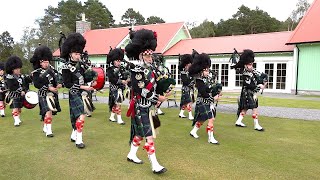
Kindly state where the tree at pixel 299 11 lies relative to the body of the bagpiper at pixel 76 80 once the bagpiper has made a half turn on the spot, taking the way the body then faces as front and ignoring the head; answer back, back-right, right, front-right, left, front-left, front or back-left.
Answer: right

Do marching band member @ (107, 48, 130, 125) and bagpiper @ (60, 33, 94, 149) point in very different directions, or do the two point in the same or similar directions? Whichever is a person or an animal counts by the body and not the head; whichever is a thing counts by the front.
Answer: same or similar directions

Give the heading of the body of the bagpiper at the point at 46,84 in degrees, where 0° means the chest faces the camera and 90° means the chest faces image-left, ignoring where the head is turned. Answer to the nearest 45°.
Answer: approximately 315°

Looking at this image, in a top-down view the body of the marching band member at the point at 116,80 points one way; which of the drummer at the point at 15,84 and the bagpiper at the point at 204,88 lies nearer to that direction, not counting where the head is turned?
the bagpiper

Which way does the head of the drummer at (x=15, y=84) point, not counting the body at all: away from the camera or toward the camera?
toward the camera

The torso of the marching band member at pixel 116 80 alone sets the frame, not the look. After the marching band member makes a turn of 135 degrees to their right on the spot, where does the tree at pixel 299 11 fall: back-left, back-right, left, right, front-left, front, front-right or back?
back-right

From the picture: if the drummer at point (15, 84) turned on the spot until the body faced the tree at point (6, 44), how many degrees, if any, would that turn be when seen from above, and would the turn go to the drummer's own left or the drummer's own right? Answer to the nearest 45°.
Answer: approximately 135° to the drummer's own left

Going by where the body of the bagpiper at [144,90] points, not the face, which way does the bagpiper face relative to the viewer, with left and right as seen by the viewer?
facing the viewer and to the right of the viewer

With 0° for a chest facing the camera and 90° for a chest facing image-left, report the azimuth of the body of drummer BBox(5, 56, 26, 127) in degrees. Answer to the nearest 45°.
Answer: approximately 315°

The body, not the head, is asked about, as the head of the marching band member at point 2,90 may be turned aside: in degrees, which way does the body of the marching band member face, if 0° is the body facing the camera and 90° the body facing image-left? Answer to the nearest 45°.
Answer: approximately 315°

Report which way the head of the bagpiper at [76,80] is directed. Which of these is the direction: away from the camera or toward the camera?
toward the camera

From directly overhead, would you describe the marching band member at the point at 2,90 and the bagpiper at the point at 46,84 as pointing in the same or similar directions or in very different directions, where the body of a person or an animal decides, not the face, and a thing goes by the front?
same or similar directions

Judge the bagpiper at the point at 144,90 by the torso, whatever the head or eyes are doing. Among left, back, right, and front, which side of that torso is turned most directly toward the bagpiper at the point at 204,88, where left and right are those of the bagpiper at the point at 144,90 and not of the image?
left

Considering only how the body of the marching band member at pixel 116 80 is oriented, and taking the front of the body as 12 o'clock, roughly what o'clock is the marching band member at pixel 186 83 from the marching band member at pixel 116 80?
the marching band member at pixel 186 83 is roughly at 10 o'clock from the marching band member at pixel 116 80.
